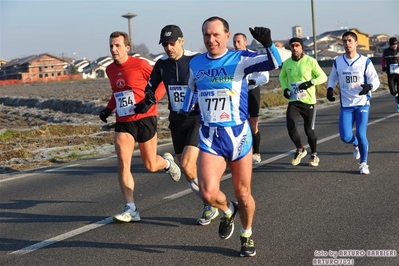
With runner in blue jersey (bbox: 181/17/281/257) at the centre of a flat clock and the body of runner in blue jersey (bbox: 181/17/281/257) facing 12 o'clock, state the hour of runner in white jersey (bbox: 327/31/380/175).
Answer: runner in white jersey (bbox: 327/31/380/175) is roughly at 7 o'clock from runner in blue jersey (bbox: 181/17/281/257).

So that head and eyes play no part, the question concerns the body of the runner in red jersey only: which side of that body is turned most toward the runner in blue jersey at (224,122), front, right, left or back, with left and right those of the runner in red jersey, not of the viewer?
left

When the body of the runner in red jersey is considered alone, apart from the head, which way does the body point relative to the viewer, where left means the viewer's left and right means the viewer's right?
facing the viewer and to the left of the viewer

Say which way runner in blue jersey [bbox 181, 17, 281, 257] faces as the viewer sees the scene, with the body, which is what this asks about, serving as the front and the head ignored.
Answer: toward the camera

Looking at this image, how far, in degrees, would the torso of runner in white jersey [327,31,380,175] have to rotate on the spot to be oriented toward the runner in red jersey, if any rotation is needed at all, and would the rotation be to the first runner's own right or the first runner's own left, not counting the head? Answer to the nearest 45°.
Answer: approximately 45° to the first runner's own right

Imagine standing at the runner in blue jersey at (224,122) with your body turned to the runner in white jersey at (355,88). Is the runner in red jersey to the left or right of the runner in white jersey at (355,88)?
left

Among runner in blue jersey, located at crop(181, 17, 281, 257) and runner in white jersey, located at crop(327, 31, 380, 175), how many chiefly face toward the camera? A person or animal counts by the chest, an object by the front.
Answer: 2

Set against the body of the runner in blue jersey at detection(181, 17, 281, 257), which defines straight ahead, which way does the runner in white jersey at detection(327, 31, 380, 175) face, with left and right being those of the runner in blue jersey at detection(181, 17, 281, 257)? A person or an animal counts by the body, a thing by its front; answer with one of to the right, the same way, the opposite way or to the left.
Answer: the same way

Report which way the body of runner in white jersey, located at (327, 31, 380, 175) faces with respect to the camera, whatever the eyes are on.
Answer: toward the camera

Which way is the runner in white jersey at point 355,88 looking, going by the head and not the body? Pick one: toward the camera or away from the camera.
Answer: toward the camera

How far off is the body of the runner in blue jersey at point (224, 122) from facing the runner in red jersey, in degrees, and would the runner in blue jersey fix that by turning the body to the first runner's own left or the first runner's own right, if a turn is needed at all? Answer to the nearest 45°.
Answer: approximately 135° to the first runner's own right
